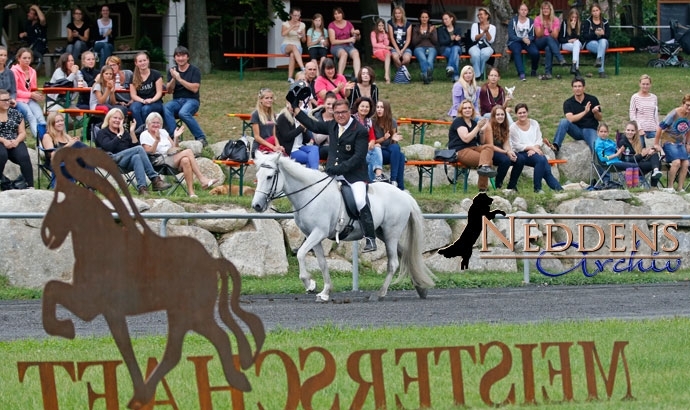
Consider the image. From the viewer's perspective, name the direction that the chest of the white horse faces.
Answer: to the viewer's left

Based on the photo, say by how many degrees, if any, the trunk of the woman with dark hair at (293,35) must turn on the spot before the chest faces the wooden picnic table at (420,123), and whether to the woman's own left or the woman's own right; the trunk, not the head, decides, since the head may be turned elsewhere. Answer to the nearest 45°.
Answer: approximately 45° to the woman's own left

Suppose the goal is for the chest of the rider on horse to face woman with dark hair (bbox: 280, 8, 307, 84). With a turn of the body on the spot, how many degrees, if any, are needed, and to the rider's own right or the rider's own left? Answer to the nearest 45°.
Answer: approximately 135° to the rider's own right

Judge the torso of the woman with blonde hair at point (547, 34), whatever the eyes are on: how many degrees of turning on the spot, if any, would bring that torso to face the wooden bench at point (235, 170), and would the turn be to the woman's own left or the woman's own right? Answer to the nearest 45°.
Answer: approximately 45° to the woman's own right

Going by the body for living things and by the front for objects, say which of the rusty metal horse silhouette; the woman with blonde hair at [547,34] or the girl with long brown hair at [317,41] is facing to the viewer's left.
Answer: the rusty metal horse silhouette

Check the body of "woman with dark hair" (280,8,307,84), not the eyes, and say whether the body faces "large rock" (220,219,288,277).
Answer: yes

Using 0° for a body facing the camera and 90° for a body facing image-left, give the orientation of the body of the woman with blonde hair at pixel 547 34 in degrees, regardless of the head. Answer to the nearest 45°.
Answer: approximately 0°

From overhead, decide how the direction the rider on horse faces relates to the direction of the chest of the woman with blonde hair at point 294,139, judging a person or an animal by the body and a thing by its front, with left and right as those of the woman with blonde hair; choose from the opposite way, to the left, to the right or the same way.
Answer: to the right

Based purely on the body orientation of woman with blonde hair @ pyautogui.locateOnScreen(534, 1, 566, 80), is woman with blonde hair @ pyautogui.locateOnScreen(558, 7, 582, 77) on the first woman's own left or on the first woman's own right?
on the first woman's own left

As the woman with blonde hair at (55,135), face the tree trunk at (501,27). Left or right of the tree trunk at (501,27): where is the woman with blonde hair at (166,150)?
right
